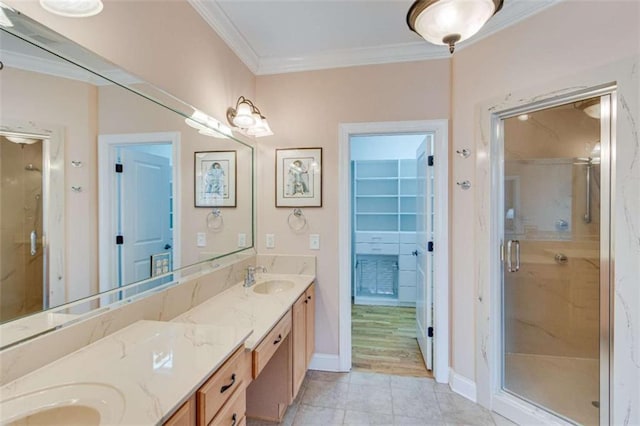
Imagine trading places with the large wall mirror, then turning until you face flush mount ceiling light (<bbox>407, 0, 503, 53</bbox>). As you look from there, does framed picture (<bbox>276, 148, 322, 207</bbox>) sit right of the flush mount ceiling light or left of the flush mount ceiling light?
left

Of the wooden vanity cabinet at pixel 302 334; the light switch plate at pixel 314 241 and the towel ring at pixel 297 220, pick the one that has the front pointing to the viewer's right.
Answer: the wooden vanity cabinet

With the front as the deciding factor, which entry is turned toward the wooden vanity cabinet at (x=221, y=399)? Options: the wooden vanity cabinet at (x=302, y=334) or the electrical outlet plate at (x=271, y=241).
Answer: the electrical outlet plate

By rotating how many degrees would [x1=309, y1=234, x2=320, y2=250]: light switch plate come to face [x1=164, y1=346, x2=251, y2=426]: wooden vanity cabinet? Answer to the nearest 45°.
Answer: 0° — it already faces it

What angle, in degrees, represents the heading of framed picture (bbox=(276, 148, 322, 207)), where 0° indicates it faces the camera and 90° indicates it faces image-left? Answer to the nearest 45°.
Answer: approximately 0°

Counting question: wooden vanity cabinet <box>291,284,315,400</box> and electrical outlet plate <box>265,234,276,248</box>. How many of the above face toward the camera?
1

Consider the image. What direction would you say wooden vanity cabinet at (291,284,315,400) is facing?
to the viewer's right
